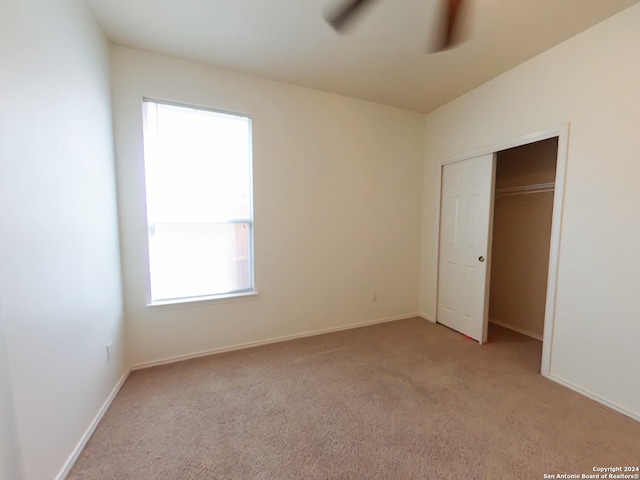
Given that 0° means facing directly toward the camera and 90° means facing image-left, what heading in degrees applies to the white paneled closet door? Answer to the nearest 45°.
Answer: approximately 45°

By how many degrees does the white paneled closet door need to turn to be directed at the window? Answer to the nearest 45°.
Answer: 0° — it already faces it
